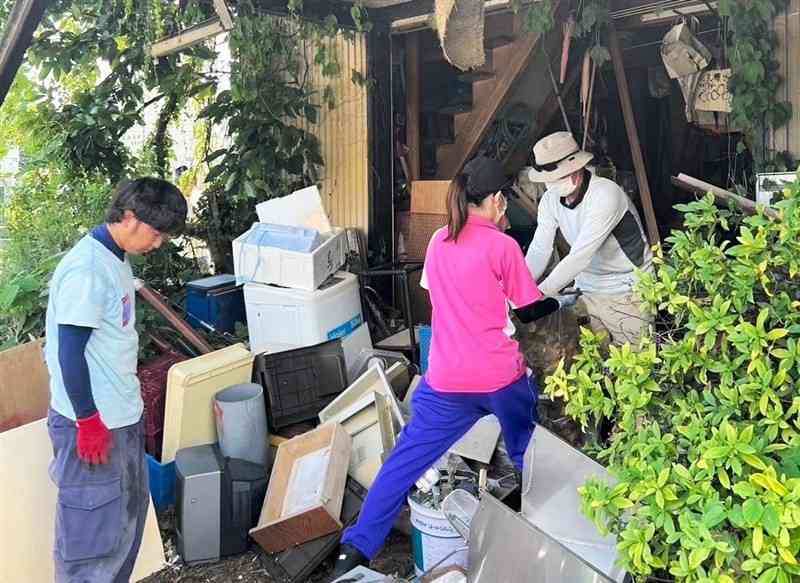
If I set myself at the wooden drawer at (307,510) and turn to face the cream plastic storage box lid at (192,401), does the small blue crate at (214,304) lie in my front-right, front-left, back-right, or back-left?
front-right

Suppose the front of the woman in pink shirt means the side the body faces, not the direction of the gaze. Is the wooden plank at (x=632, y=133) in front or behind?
in front

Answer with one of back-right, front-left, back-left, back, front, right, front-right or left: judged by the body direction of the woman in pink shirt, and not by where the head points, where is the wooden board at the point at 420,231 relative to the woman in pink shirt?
front-left

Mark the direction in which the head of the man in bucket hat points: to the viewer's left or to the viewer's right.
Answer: to the viewer's left

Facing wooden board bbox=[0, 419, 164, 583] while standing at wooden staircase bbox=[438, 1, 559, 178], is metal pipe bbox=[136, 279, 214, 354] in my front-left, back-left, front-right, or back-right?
front-right

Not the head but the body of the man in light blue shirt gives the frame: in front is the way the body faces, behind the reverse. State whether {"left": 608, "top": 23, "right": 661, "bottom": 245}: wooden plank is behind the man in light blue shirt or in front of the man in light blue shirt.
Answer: in front

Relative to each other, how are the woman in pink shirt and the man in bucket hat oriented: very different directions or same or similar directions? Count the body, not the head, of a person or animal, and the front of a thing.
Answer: very different directions

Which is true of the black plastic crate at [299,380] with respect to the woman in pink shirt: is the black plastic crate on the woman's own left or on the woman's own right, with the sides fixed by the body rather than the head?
on the woman's own left

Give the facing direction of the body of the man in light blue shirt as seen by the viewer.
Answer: to the viewer's right

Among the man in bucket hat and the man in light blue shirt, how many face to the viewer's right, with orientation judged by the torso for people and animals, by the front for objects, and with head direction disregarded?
1

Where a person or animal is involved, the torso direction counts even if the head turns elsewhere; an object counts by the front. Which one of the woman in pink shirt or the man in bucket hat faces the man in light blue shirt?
the man in bucket hat

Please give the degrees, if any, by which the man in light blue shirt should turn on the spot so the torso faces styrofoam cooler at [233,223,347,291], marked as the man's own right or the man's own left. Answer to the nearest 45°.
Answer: approximately 45° to the man's own left

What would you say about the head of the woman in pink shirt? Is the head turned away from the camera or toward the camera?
away from the camera

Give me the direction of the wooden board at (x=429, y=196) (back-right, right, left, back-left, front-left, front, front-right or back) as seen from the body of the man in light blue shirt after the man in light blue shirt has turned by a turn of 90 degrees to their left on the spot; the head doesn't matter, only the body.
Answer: front-right

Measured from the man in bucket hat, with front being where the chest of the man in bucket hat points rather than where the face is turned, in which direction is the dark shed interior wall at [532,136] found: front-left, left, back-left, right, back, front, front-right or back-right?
back-right
